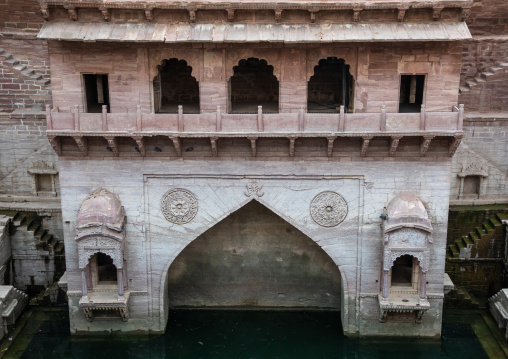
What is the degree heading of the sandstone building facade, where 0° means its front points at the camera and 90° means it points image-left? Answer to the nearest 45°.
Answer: approximately 0°

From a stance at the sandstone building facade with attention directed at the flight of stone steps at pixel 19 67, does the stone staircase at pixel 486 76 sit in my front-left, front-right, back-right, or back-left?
back-right

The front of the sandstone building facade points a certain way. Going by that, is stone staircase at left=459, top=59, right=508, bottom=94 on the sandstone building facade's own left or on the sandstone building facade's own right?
on the sandstone building facade's own left

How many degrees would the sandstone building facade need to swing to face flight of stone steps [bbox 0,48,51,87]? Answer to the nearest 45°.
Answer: approximately 135° to its right
